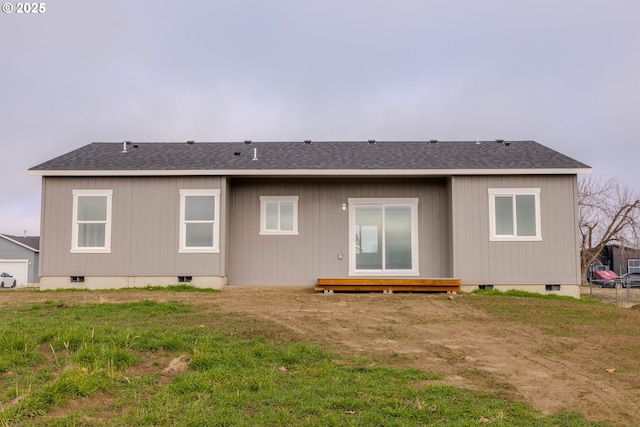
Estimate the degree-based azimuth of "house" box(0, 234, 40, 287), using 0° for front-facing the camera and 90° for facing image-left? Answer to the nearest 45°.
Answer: approximately 0°

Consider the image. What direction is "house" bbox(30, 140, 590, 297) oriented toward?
away from the camera
